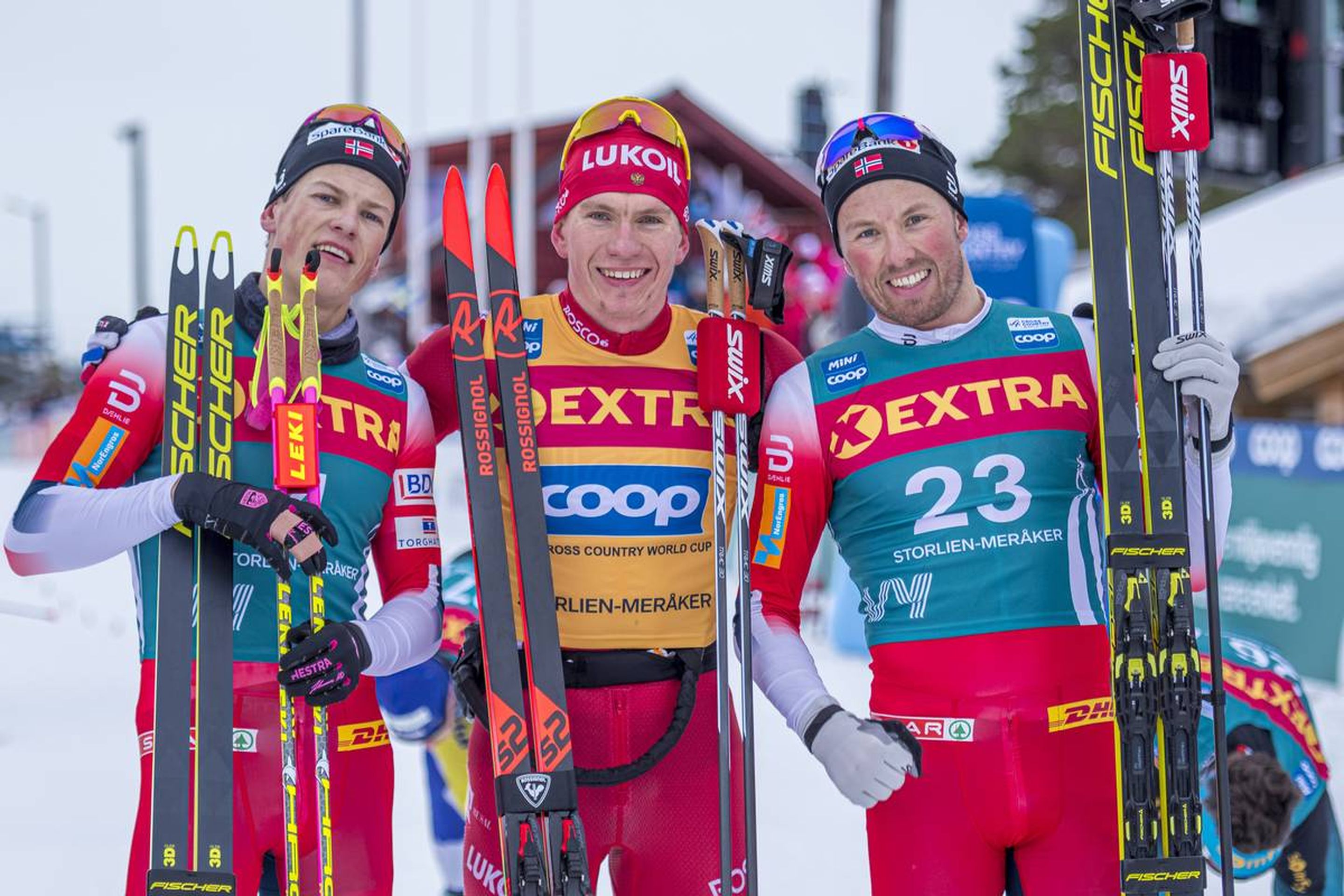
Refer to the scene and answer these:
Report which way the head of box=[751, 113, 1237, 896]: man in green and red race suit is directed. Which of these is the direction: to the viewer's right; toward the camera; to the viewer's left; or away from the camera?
toward the camera

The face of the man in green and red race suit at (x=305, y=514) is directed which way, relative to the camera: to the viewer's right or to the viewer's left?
to the viewer's right

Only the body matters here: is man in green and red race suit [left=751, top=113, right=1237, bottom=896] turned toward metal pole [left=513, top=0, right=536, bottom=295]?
no

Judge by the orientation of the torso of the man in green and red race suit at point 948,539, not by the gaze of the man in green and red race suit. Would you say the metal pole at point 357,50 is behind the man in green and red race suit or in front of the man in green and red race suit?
behind

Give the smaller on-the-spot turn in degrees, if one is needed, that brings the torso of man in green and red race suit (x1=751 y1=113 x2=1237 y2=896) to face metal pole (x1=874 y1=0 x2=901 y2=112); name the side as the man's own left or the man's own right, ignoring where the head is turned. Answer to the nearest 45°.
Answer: approximately 180°

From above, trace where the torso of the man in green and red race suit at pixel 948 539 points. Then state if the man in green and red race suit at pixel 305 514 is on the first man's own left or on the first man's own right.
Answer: on the first man's own right

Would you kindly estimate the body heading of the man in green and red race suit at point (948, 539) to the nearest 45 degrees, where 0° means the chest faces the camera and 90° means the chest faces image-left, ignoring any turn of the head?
approximately 0°
